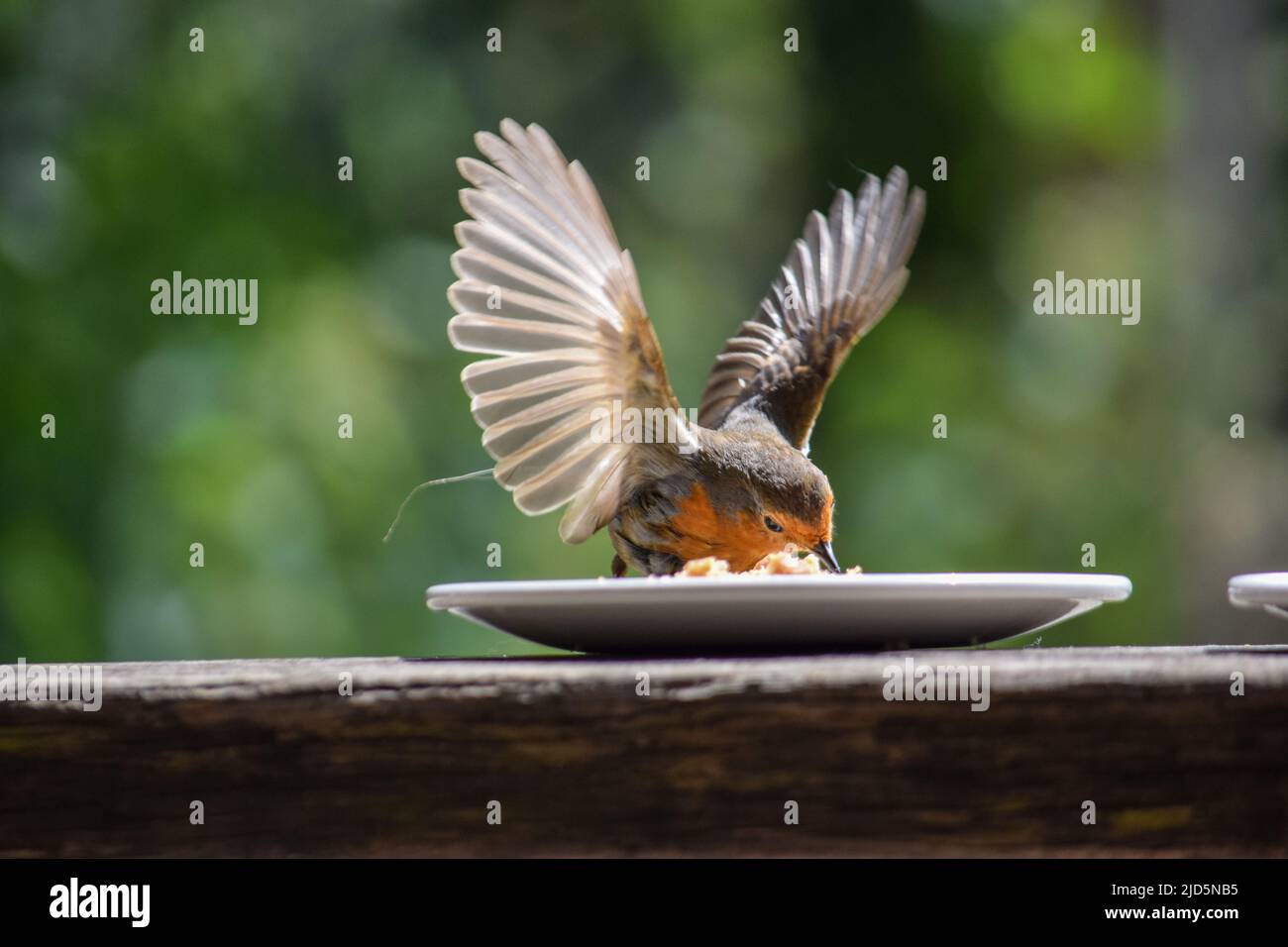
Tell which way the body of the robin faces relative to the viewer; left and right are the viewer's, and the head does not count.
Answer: facing the viewer and to the right of the viewer

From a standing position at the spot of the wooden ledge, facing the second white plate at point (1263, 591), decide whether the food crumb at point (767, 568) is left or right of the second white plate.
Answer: left
